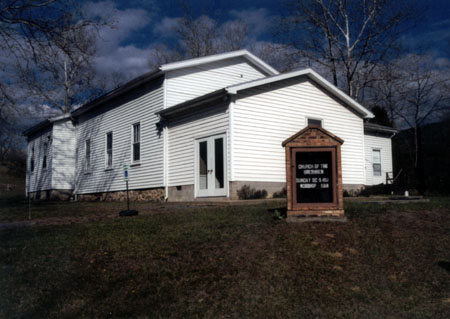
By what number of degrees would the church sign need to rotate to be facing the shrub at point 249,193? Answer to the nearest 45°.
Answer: approximately 180°

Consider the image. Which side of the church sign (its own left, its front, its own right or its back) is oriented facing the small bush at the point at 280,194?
back

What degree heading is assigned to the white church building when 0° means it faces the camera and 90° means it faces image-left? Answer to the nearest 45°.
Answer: approximately 315°

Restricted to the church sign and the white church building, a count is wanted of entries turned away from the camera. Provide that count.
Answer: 0

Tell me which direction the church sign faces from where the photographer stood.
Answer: facing the viewer
